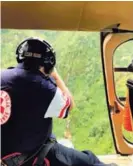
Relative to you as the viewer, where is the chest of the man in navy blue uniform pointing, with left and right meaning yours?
facing away from the viewer and to the right of the viewer

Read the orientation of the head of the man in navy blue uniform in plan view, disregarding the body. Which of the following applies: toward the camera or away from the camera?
away from the camera
